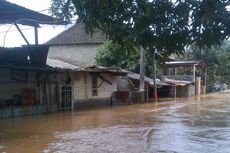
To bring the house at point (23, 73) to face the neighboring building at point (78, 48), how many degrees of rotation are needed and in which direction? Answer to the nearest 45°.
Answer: approximately 135° to its left

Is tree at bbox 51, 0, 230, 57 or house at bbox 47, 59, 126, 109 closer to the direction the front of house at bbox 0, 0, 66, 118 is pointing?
the tree

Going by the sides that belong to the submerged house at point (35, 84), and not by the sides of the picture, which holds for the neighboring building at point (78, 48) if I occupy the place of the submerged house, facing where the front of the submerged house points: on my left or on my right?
on my left

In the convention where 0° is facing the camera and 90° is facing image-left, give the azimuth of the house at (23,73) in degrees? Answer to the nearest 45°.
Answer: approximately 315°

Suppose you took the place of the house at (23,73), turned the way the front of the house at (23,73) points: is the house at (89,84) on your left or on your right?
on your left

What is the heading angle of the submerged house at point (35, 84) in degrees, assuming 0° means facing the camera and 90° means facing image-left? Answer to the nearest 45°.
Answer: approximately 315°
